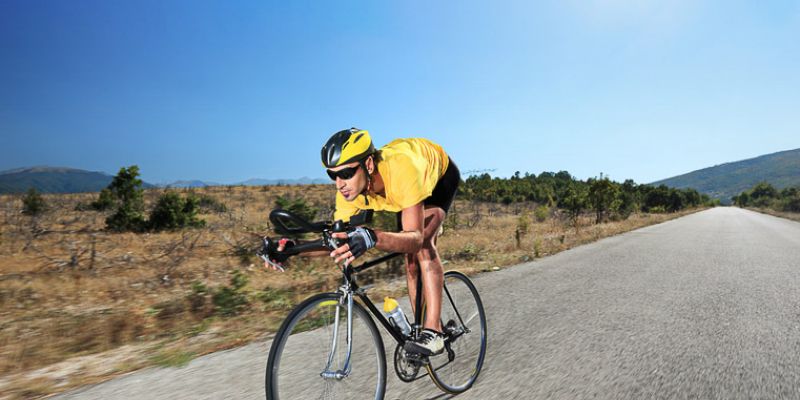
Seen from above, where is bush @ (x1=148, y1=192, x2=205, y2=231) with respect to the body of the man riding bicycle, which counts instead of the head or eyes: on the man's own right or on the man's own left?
on the man's own right

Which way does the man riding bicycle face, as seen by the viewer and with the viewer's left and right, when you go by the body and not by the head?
facing the viewer and to the left of the viewer

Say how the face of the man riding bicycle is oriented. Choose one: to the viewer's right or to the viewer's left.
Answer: to the viewer's left

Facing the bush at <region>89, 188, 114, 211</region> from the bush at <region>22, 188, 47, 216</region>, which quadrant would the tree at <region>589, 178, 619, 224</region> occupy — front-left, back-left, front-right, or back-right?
front-right

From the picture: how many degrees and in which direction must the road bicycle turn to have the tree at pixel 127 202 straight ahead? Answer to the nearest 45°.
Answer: approximately 90° to its right

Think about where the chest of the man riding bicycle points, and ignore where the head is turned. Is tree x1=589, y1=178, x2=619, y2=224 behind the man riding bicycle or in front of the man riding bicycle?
behind

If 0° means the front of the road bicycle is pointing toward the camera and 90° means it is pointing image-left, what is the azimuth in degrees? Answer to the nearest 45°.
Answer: approximately 45°

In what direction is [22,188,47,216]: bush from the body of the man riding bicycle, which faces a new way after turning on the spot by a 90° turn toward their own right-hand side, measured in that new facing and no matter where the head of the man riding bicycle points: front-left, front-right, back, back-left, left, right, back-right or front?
front

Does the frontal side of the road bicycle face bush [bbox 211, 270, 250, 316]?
no

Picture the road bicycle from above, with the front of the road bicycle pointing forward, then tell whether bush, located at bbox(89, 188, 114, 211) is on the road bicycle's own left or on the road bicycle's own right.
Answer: on the road bicycle's own right

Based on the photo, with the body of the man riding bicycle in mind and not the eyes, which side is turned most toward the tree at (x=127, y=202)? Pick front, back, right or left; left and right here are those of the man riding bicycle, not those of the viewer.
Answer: right

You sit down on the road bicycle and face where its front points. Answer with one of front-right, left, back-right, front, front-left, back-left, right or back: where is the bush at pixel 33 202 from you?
right
